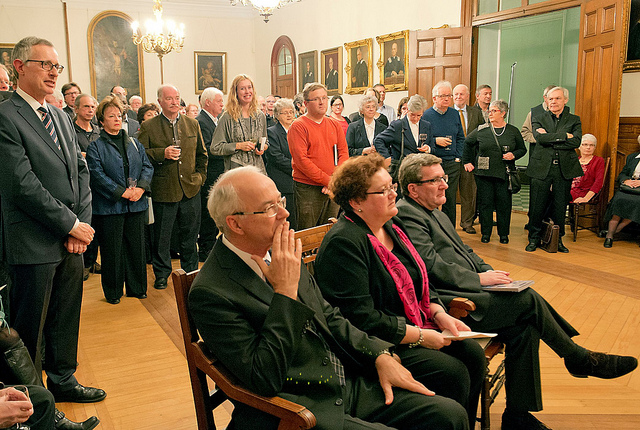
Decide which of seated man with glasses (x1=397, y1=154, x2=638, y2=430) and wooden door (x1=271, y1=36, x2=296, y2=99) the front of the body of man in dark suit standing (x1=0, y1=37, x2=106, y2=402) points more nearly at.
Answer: the seated man with glasses

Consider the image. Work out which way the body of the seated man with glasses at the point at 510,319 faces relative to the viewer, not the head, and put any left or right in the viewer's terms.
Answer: facing to the right of the viewer

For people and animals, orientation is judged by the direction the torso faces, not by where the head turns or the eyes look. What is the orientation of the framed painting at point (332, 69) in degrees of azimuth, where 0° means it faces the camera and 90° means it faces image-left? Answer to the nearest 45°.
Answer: approximately 45°

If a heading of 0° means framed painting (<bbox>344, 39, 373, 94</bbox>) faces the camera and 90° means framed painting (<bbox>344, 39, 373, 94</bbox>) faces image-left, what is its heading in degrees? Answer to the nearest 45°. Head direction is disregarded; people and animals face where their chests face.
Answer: approximately 45°

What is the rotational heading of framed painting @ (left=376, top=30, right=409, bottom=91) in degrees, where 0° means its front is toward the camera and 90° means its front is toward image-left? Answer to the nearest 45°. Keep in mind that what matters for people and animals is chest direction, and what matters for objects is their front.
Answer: approximately 45°

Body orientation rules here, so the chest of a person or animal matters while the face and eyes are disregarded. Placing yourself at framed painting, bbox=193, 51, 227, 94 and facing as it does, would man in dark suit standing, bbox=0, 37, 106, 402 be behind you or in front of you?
in front

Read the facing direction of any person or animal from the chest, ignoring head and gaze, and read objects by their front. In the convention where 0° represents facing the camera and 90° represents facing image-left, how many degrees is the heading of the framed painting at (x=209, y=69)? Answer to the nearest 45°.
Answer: approximately 0°

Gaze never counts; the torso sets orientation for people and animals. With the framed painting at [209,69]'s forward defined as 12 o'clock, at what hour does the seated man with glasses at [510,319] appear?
The seated man with glasses is roughly at 12 o'clock from the framed painting.

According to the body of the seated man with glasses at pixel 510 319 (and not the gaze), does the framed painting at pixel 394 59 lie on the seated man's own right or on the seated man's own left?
on the seated man's own left

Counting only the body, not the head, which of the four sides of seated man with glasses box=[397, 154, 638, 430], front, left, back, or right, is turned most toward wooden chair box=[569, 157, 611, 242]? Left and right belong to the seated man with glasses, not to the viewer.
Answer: left

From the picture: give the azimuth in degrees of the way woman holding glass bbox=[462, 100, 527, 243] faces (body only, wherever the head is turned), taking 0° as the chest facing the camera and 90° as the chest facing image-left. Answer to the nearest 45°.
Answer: approximately 0°

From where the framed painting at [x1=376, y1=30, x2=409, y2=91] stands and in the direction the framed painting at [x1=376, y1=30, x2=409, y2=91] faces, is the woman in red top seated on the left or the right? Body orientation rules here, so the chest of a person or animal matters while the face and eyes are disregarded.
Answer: on its left
